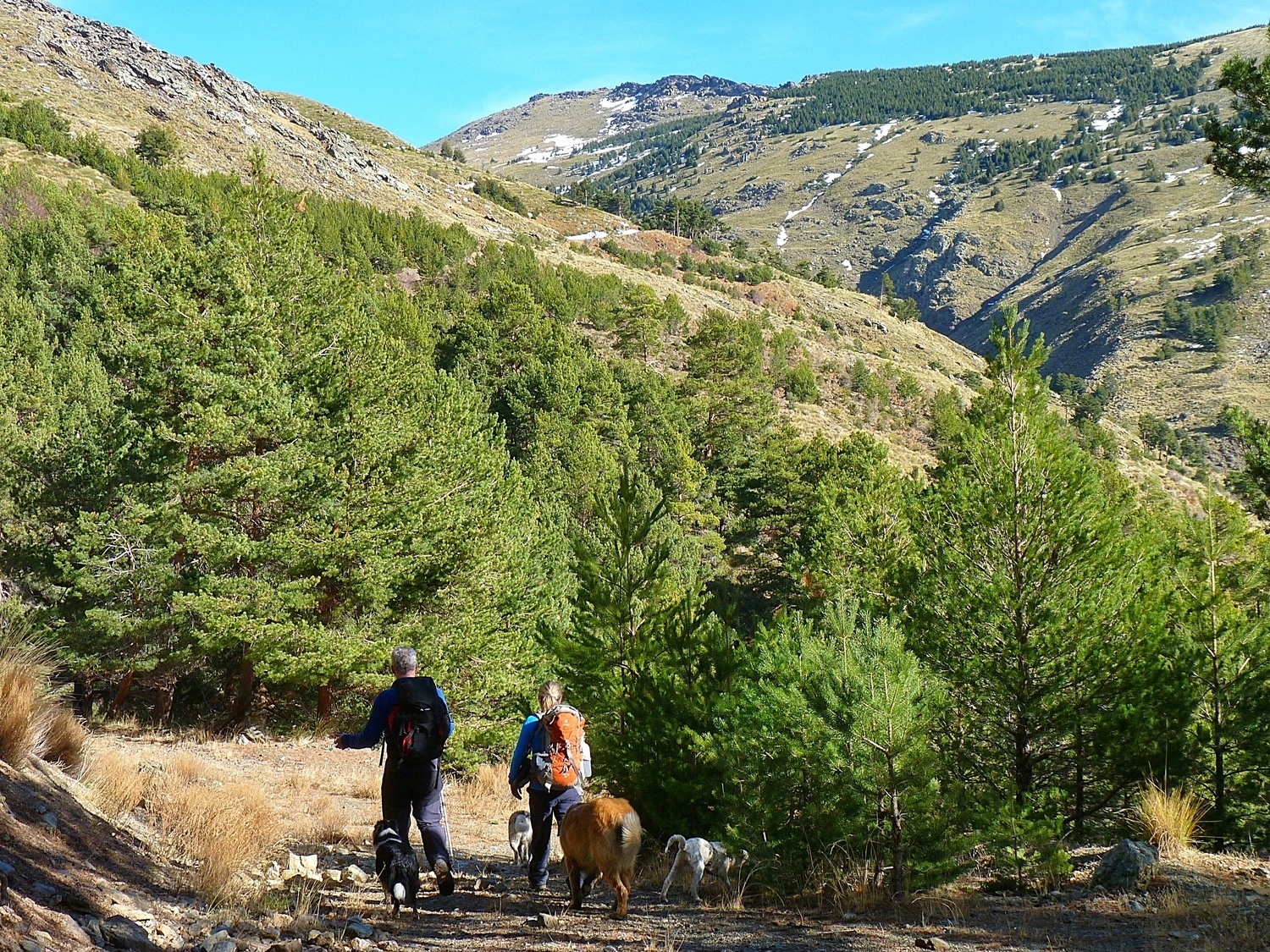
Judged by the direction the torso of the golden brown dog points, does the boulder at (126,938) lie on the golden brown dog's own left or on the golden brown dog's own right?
on the golden brown dog's own left

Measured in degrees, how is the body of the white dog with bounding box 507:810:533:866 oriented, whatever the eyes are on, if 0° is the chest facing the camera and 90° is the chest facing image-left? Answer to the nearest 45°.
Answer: approximately 180°

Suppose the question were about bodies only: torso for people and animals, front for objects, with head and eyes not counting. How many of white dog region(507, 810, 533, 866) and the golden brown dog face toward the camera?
0

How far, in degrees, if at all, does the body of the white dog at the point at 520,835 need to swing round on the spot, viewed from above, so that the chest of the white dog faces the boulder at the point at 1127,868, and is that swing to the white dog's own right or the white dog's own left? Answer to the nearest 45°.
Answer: approximately 135° to the white dog's own right

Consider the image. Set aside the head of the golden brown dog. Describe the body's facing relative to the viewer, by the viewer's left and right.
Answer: facing away from the viewer and to the left of the viewer

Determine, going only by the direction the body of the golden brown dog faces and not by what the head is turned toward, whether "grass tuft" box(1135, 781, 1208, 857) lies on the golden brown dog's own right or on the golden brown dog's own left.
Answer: on the golden brown dog's own right

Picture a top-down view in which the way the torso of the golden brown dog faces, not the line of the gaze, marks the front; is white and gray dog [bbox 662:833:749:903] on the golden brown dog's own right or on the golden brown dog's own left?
on the golden brown dog's own right

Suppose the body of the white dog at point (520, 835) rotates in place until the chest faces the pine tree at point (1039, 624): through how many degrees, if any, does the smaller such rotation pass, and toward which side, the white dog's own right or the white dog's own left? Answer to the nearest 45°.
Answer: approximately 90° to the white dog's own right

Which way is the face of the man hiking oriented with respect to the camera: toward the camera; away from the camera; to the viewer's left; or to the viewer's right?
away from the camera
